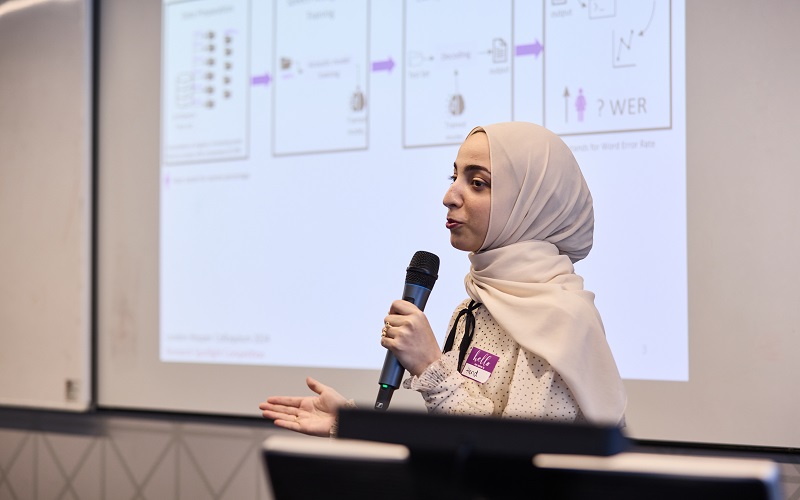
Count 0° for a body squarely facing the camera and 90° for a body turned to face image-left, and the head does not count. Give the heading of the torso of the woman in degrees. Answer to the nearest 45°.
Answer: approximately 45°

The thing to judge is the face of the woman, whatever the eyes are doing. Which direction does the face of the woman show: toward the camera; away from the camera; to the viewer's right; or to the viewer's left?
to the viewer's left
